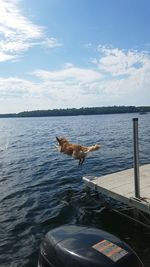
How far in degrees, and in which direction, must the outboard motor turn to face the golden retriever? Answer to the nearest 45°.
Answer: approximately 135° to its left

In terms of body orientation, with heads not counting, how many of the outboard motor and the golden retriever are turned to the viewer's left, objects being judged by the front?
1

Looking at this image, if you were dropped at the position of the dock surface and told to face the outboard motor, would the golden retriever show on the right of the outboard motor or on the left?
right

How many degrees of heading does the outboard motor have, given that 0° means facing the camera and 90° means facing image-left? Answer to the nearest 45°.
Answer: approximately 315°

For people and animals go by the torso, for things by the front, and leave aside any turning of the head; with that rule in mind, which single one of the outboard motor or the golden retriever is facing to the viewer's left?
the golden retriever

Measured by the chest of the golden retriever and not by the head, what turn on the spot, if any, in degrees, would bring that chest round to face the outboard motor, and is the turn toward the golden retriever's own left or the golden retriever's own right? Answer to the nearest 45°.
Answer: approximately 90° to the golden retriever's own left

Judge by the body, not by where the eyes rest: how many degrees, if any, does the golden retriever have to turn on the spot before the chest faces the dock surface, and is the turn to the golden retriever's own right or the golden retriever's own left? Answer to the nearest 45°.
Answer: approximately 180°

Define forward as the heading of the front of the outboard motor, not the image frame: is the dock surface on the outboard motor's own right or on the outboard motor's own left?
on the outboard motor's own left

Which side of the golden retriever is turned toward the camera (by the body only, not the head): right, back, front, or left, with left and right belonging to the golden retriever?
left
